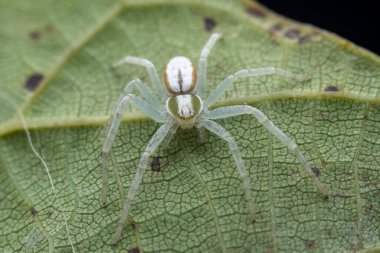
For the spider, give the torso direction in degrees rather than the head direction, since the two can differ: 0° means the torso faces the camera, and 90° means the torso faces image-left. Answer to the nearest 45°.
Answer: approximately 0°
